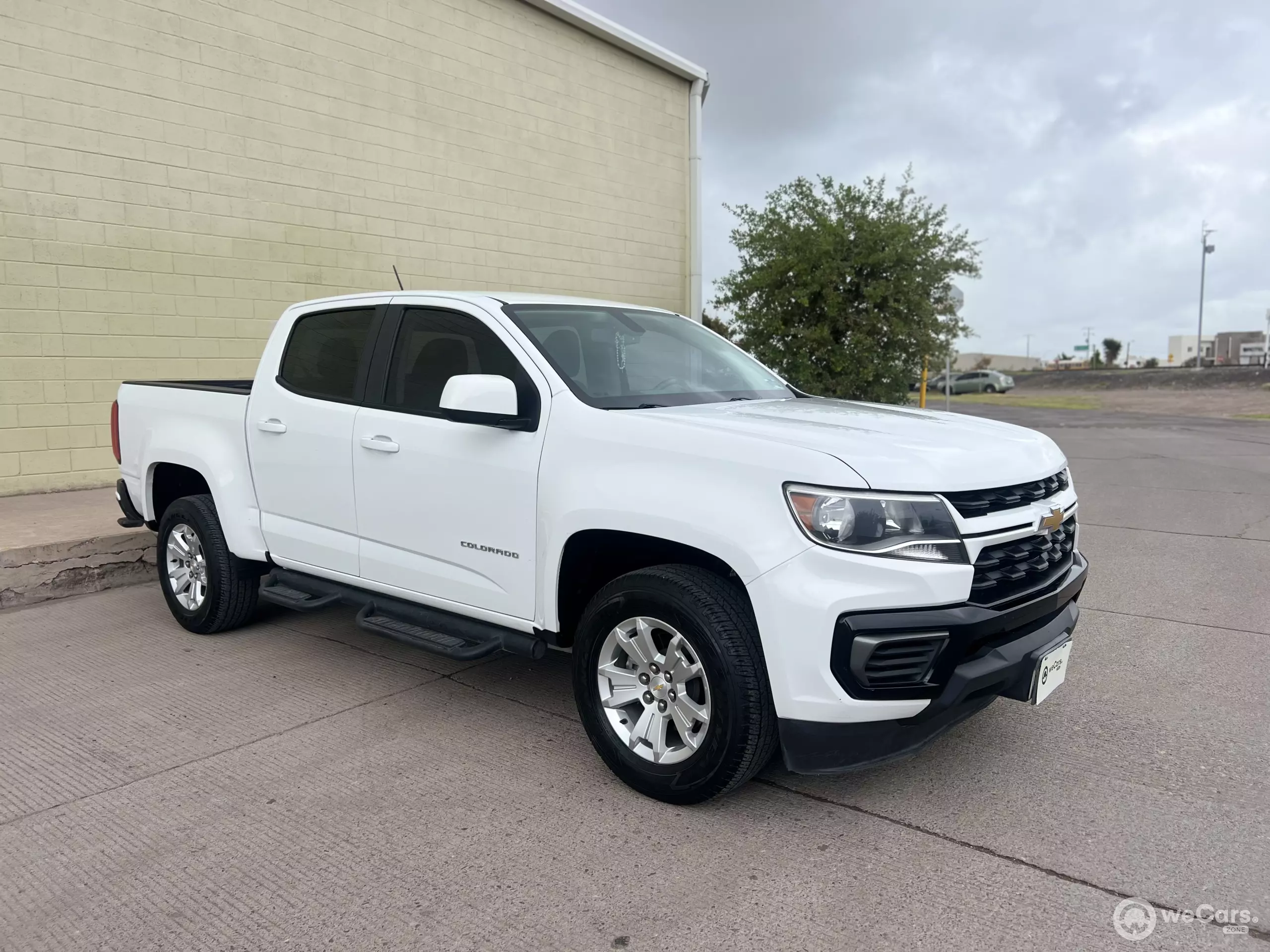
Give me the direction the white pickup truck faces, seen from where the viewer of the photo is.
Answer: facing the viewer and to the right of the viewer

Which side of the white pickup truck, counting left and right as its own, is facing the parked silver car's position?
left

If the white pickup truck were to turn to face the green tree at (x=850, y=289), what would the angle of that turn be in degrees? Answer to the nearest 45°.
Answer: approximately 135° to its left
